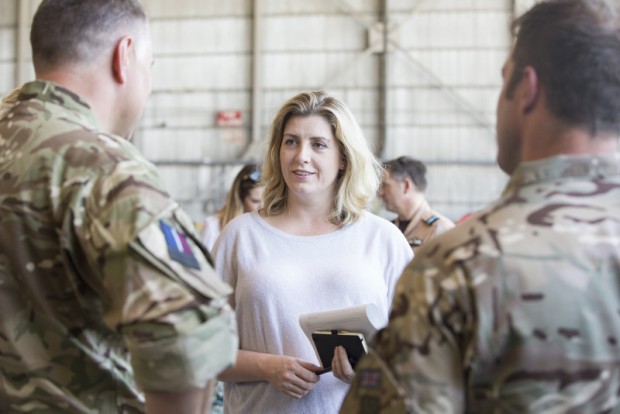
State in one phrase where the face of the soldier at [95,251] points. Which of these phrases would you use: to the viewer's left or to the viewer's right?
to the viewer's right

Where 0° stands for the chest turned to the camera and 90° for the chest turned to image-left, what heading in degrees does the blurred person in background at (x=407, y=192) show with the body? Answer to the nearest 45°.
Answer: approximately 90°

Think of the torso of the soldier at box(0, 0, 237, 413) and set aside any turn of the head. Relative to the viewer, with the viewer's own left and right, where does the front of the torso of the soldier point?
facing away from the viewer and to the right of the viewer

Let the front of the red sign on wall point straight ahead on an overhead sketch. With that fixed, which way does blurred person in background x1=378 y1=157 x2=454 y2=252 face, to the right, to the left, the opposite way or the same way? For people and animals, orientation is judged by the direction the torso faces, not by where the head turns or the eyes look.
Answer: to the right

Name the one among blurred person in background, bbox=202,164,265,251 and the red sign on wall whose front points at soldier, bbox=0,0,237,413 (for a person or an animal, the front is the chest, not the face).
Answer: the red sign on wall

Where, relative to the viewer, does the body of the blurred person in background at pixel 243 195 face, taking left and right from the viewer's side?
facing to the right of the viewer

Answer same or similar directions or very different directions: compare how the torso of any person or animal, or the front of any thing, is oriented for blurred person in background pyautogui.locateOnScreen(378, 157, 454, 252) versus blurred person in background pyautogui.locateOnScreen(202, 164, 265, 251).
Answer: very different directions
